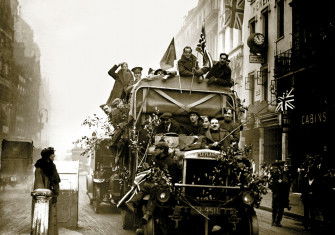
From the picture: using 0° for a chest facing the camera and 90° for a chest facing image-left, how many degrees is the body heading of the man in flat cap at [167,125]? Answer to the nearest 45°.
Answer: approximately 0°

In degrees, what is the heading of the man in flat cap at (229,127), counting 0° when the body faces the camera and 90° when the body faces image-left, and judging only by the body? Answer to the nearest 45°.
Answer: approximately 45°

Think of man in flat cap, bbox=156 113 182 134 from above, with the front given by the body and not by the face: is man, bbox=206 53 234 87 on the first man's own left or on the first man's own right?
on the first man's own left

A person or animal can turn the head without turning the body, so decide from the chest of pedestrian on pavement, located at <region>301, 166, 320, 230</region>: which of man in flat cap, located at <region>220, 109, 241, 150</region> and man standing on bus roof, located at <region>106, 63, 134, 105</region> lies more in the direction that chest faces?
the man in flat cap

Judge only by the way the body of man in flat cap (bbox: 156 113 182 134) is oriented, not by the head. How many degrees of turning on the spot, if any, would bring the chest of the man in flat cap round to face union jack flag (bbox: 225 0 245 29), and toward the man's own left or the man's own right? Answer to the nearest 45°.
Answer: approximately 180°

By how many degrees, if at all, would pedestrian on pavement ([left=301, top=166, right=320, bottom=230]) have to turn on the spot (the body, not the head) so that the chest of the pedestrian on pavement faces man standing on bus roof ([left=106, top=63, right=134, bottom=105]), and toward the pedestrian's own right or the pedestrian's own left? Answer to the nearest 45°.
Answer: approximately 90° to the pedestrian's own right

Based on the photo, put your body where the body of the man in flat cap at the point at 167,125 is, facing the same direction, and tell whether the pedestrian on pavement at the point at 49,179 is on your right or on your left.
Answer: on your right

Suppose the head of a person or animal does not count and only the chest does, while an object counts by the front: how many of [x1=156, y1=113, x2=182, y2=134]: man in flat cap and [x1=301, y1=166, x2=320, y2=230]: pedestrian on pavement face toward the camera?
2
